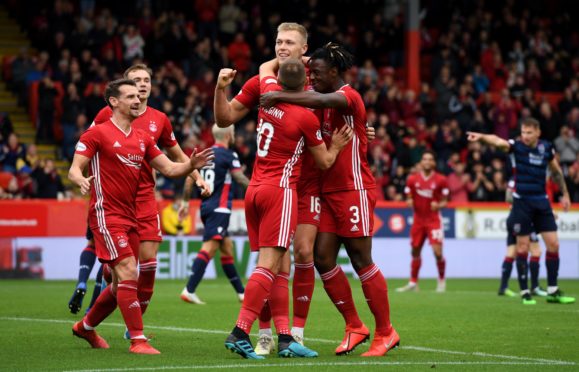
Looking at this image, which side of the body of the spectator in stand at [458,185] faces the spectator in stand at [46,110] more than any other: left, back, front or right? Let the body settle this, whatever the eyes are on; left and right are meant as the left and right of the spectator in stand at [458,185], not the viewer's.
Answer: right

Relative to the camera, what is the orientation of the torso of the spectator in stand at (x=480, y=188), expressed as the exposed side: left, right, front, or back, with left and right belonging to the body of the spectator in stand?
front

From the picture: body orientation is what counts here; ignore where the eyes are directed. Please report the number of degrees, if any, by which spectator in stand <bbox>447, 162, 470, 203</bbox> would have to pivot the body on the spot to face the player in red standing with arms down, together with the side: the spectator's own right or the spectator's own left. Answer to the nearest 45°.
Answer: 0° — they already face them

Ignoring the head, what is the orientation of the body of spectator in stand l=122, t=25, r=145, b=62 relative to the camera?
toward the camera

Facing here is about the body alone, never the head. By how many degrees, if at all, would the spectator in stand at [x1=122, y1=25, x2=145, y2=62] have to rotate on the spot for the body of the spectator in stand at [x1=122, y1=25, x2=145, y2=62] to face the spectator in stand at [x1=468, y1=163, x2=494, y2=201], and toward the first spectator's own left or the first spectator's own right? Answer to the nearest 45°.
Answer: approximately 90° to the first spectator's own left

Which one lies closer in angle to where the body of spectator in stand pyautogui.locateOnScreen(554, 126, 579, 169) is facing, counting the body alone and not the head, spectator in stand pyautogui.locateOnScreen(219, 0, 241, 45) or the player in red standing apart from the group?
the player in red standing apart from the group

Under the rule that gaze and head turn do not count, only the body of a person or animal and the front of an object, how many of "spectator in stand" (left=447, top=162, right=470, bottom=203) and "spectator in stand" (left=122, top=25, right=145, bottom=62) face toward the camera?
2

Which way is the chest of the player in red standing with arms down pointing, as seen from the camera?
toward the camera
